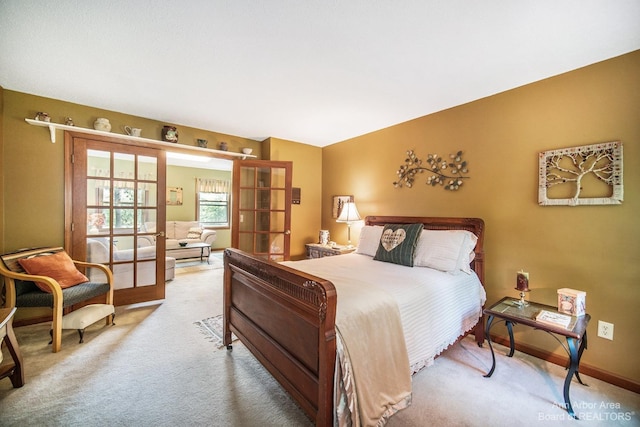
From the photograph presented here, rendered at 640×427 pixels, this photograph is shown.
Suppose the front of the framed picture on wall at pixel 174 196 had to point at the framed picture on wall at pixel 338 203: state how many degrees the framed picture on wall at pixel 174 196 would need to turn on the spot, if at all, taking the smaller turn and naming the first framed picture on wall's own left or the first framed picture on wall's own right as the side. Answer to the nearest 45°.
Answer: approximately 45° to the first framed picture on wall's own left

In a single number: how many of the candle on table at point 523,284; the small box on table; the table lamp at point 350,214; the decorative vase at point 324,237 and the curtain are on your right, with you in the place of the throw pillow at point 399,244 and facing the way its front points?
3

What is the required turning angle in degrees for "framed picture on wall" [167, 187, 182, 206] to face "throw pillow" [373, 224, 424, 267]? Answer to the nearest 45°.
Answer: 0° — it already faces it

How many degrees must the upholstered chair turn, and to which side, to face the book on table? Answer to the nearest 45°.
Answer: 0° — it already faces it

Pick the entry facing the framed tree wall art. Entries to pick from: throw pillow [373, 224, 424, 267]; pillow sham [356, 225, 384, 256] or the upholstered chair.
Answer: the upholstered chair

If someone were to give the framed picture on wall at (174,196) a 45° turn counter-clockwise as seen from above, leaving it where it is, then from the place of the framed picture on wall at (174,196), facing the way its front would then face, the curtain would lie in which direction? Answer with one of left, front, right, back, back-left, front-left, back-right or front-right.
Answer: front-left

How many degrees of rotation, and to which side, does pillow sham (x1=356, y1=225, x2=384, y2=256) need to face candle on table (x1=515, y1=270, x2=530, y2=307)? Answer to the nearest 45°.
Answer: approximately 90° to its left

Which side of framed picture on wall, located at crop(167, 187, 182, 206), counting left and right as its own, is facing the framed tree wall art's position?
front

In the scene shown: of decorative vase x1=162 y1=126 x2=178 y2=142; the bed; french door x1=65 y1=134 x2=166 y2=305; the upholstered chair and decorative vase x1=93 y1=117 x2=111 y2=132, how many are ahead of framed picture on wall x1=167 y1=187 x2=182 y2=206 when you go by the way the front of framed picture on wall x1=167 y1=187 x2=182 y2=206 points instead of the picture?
5

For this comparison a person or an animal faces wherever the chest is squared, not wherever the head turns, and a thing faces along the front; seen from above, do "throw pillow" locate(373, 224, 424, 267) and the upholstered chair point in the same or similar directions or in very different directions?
very different directions

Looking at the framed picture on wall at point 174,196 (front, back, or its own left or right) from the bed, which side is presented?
front

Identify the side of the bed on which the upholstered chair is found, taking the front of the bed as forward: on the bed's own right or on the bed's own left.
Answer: on the bed's own right

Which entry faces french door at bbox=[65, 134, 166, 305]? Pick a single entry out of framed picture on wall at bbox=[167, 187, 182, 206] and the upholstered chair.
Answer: the framed picture on wall

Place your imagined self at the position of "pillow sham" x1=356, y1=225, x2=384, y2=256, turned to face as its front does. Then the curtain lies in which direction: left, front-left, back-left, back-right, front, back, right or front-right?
right

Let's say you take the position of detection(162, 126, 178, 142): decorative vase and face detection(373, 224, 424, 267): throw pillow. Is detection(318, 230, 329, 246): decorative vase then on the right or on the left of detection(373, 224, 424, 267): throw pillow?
left

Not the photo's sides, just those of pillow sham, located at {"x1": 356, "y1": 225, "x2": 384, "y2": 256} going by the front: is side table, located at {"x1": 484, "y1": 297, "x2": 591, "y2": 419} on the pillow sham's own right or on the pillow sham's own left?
on the pillow sham's own left
